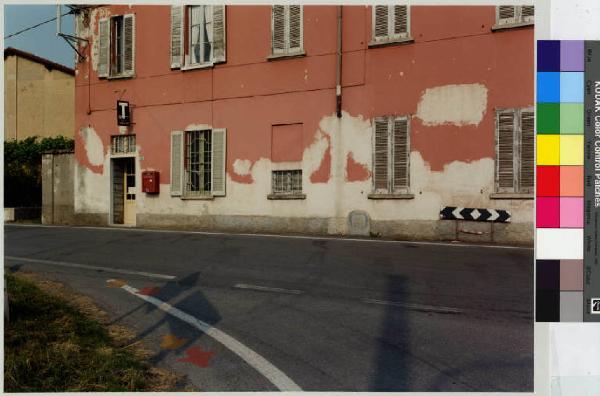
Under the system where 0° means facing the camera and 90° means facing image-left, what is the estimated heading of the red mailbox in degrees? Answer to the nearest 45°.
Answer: approximately 0°

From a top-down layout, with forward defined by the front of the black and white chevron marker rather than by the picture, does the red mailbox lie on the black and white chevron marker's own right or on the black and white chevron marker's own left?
on the black and white chevron marker's own right

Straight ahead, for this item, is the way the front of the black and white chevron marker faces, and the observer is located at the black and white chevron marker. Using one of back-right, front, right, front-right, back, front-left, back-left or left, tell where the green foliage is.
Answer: right

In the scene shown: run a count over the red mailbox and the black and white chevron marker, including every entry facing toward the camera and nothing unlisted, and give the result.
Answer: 2
